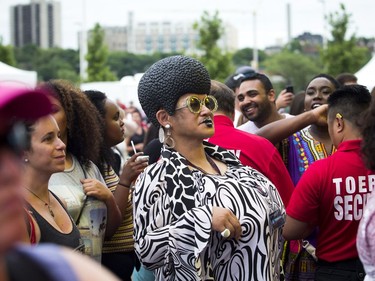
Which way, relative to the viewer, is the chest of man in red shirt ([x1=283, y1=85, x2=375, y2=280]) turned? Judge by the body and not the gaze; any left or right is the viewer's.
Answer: facing away from the viewer and to the left of the viewer

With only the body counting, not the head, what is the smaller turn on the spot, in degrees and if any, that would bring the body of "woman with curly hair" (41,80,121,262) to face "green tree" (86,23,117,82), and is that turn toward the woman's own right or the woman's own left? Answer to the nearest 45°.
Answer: approximately 135° to the woman's own right

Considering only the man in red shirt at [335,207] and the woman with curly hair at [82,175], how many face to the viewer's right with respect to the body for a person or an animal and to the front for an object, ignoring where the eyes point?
0

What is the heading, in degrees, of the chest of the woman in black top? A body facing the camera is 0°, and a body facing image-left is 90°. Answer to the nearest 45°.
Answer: approximately 315°

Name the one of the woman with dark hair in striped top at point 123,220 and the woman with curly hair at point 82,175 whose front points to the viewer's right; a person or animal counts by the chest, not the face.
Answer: the woman with dark hair in striped top at point 123,220

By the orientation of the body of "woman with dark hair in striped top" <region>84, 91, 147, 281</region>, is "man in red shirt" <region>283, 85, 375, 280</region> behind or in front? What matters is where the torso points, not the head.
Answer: in front

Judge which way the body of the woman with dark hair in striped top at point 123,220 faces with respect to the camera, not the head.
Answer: to the viewer's right

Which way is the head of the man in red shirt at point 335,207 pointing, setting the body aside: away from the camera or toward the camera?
away from the camera

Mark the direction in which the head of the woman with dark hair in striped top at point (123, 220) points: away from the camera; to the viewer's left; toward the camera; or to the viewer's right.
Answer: to the viewer's right
